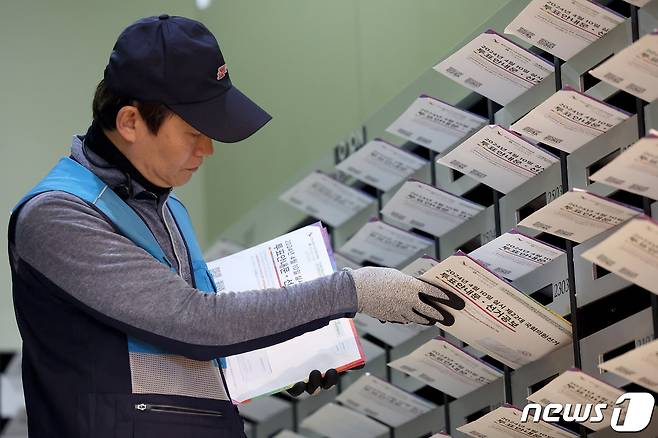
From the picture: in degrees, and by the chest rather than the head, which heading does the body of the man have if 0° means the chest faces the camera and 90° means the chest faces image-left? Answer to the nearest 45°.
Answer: approximately 315°

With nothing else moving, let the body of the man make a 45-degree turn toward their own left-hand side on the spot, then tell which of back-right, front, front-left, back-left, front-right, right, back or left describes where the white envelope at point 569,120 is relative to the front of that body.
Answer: front

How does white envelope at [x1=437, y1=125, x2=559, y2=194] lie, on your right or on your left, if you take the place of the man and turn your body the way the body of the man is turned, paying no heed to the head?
on your left

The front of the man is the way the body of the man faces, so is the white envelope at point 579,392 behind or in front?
in front

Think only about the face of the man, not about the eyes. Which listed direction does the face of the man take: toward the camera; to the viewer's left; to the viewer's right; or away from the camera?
to the viewer's right
